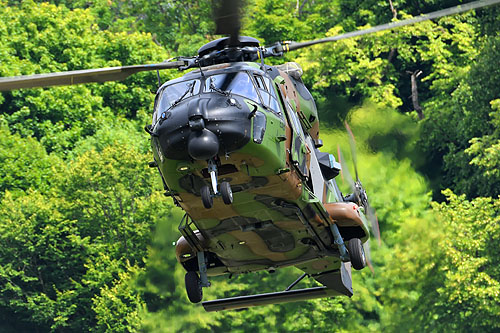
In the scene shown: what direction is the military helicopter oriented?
toward the camera
